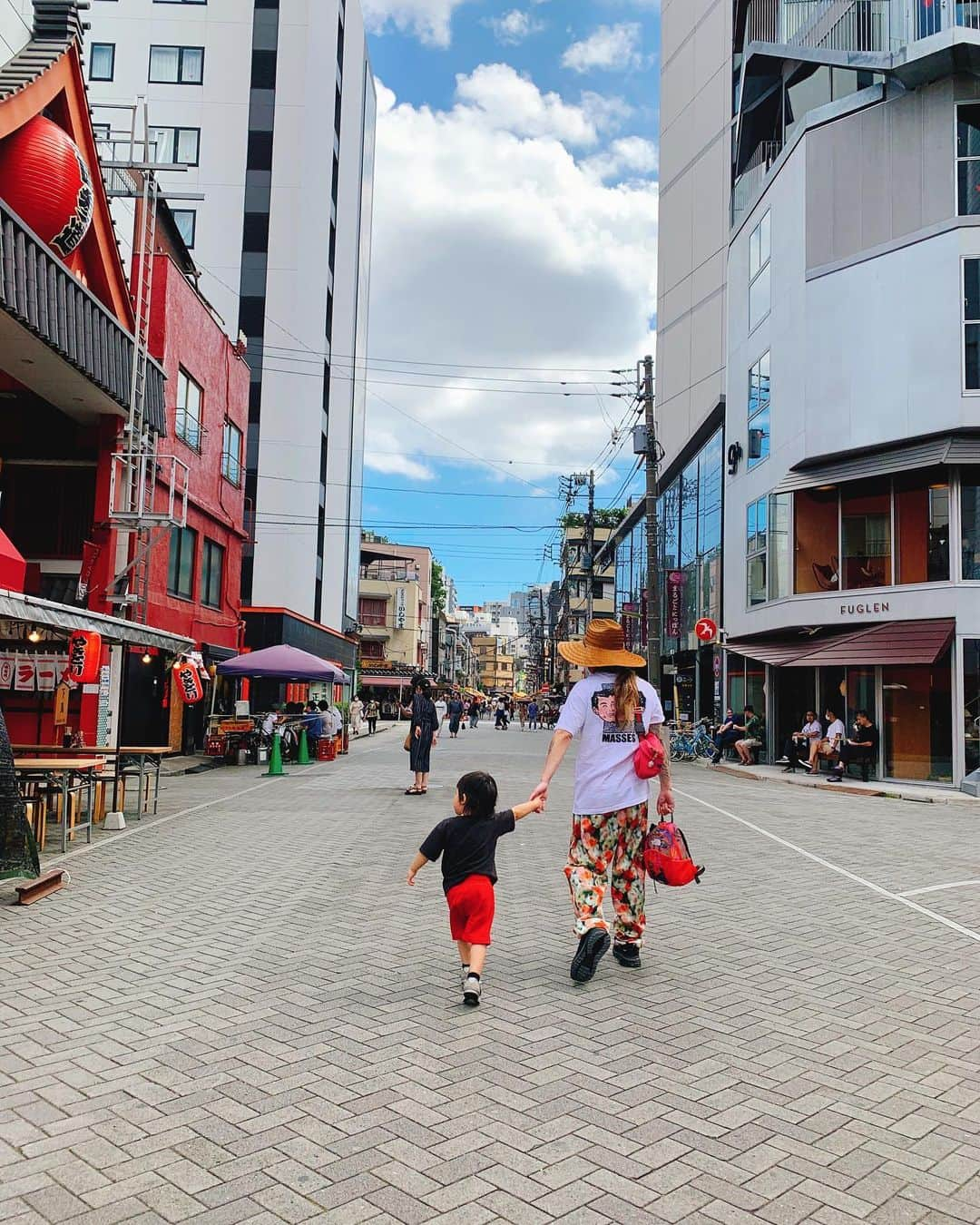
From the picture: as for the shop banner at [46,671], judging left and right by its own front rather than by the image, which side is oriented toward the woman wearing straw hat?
front

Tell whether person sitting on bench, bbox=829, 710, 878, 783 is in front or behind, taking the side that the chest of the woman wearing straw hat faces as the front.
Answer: in front

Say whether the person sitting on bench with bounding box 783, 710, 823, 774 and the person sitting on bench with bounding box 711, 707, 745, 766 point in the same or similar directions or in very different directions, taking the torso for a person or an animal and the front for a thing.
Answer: same or similar directions

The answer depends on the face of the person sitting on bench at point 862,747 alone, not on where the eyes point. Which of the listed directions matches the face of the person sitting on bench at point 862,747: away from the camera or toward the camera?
toward the camera

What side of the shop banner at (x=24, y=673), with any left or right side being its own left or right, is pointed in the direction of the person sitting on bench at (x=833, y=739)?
front

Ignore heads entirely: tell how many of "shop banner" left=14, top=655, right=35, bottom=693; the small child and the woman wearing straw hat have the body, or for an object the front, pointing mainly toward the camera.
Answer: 1

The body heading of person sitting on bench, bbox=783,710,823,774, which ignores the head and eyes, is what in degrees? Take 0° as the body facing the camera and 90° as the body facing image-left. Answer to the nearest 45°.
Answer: approximately 45°

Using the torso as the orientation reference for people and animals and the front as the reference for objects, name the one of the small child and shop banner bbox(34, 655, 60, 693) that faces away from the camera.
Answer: the small child

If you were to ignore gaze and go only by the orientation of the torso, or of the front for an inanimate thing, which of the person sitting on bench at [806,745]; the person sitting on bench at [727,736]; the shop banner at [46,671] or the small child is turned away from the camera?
the small child

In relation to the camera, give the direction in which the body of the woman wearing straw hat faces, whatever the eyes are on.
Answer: away from the camera

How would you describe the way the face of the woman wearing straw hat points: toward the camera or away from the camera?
away from the camera

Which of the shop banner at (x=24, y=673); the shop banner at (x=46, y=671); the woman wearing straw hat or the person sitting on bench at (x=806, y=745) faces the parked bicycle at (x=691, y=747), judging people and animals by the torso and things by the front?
the woman wearing straw hat

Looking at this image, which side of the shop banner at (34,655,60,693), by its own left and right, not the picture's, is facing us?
front

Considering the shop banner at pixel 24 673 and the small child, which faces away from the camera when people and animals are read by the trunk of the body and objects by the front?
the small child
